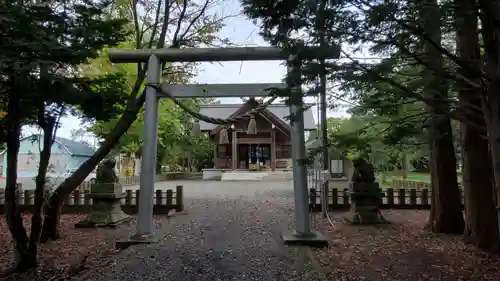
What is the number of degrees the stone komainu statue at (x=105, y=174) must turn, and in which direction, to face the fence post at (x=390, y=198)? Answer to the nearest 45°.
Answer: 0° — it already faces it

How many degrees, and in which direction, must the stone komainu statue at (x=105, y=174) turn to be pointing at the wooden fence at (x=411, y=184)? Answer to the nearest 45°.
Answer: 0° — it already faces it

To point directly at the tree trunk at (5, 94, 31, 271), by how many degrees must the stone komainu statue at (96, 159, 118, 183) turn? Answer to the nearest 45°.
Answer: approximately 90° to its right

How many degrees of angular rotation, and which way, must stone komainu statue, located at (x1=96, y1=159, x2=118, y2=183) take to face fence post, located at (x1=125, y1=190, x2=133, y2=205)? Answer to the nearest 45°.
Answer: approximately 45° to its left

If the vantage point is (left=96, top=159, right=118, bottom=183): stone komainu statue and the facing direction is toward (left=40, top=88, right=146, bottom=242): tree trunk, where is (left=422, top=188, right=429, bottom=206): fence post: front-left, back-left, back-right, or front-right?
back-left

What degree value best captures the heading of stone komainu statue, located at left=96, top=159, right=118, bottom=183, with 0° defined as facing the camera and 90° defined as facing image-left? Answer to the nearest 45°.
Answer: approximately 270°

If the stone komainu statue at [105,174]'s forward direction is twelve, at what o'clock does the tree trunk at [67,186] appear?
The tree trunk is roughly at 4 o'clock from the stone komainu statue.
